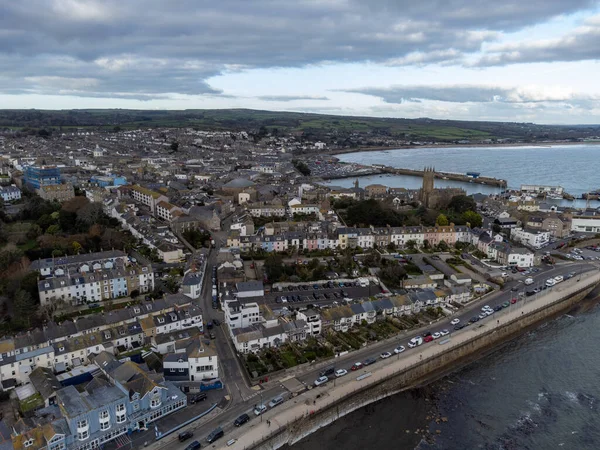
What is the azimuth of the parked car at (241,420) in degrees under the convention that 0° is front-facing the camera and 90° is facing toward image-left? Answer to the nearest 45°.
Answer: approximately 45°

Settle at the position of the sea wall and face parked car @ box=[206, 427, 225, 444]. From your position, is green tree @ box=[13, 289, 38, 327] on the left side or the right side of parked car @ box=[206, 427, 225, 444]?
right

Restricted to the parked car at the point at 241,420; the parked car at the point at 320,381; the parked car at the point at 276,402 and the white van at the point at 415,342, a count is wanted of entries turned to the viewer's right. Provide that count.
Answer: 0

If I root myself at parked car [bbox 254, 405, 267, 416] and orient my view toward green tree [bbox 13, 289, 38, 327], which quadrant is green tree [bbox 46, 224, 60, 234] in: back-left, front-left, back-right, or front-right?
front-right

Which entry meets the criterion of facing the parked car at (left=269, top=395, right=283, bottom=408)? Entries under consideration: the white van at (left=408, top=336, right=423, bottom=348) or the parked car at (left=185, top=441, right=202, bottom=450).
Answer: the white van

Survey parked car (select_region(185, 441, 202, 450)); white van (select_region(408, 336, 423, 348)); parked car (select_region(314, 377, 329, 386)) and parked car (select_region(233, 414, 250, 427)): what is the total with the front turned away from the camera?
0

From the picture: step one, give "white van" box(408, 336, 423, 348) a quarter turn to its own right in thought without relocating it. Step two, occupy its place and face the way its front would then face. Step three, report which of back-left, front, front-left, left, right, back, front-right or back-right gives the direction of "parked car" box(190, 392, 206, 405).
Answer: left

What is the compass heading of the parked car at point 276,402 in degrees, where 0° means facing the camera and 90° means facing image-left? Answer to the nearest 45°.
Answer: approximately 45°

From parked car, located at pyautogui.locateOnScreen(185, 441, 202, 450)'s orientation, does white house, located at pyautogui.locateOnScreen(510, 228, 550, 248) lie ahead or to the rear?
to the rear

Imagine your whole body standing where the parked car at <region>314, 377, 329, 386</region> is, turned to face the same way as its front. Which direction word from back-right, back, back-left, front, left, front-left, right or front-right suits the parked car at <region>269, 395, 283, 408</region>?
front

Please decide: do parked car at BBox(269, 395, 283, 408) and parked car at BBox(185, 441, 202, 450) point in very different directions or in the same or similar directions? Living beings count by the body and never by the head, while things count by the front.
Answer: same or similar directions

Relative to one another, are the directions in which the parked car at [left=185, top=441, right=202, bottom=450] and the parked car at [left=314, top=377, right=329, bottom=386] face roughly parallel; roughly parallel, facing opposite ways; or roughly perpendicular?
roughly parallel

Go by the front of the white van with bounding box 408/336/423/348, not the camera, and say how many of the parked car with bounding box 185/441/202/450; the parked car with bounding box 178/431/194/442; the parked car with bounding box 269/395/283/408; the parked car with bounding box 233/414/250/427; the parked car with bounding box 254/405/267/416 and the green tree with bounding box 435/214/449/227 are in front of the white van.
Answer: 5
